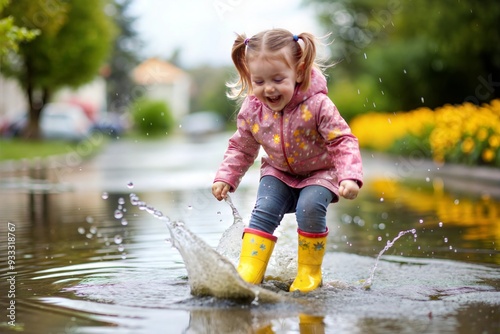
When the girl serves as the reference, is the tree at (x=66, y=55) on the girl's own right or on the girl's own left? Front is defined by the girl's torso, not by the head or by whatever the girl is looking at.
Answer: on the girl's own right

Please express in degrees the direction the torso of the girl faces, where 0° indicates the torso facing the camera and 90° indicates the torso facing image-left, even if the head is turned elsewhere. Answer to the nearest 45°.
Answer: approximately 45°
